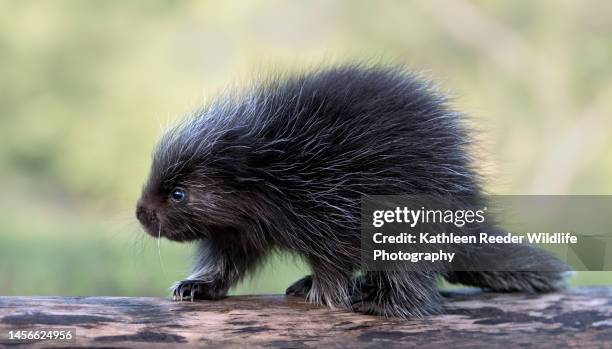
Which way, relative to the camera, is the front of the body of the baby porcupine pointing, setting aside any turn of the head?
to the viewer's left
